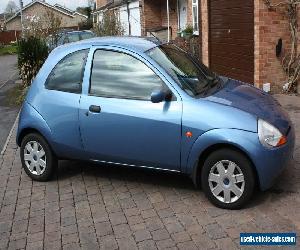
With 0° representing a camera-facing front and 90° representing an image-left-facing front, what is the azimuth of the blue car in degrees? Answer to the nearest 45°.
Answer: approximately 315°

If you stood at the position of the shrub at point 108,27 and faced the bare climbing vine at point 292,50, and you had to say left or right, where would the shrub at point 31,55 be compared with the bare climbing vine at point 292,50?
right

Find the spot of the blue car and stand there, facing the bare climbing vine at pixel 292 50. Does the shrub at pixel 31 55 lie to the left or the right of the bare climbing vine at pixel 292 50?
left

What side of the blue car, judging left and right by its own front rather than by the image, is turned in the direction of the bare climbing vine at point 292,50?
left

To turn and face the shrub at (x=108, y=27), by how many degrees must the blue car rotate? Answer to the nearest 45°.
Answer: approximately 135° to its left

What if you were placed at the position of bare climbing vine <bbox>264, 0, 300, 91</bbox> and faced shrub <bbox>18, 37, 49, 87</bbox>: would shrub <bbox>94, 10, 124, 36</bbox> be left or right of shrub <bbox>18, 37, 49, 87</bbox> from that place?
right

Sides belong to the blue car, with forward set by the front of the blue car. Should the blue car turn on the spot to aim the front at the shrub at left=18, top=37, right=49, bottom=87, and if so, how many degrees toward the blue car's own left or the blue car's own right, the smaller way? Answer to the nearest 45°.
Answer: approximately 180°
